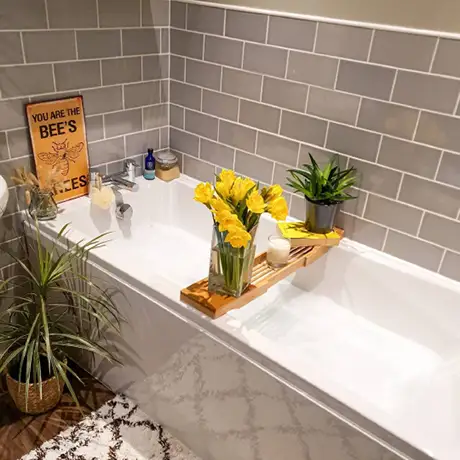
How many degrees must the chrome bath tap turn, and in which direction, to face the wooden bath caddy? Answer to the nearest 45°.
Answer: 0° — it already faces it

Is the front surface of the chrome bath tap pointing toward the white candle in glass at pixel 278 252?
yes

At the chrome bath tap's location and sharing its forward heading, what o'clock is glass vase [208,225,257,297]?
The glass vase is roughly at 1 o'clock from the chrome bath tap.

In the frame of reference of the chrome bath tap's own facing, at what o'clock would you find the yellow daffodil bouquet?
The yellow daffodil bouquet is roughly at 1 o'clock from the chrome bath tap.

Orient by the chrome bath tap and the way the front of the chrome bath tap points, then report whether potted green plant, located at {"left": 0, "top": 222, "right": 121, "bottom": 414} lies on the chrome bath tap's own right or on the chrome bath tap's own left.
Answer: on the chrome bath tap's own right

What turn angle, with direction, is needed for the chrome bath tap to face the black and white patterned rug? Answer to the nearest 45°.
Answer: approximately 45° to its right

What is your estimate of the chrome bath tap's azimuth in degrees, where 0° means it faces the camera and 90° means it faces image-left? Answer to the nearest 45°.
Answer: approximately 315°
